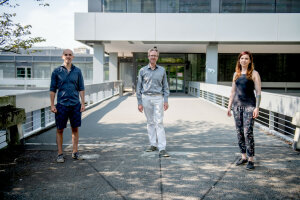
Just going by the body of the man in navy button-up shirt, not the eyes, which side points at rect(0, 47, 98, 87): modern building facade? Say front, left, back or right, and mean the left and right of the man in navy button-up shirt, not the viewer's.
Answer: back

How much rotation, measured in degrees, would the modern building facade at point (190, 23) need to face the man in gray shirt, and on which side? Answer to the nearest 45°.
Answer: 0° — it already faces them

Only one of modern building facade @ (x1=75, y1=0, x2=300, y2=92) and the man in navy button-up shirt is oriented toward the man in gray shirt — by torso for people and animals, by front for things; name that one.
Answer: the modern building facade

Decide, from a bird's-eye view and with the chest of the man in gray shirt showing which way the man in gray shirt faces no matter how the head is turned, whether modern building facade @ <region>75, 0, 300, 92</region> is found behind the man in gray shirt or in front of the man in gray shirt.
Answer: behind

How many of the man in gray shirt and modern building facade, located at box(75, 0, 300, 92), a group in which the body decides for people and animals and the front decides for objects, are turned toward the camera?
2

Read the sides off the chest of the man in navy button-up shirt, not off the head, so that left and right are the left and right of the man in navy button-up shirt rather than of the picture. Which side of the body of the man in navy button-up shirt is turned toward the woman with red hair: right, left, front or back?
left

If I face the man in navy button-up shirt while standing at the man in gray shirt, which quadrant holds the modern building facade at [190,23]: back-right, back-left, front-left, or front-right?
back-right

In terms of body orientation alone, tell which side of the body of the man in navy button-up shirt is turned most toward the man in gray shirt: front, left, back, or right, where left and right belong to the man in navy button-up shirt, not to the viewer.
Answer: left

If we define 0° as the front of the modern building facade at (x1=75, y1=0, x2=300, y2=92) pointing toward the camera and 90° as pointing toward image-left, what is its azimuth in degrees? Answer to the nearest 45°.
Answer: approximately 0°

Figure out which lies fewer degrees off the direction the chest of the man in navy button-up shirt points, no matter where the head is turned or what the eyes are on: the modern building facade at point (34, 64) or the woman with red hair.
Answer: the woman with red hair
